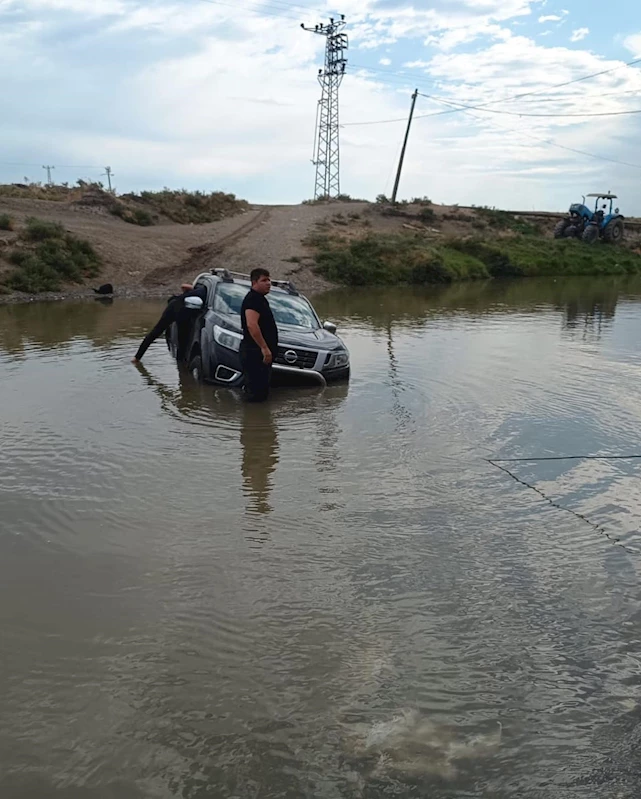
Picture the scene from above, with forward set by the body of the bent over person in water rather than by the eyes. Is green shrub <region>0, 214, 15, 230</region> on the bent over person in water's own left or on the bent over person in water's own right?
on the bent over person in water's own left

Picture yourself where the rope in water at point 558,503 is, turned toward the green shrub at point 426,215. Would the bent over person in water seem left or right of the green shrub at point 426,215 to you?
left

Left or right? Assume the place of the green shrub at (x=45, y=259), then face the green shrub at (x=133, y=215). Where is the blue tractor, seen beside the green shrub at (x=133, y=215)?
right

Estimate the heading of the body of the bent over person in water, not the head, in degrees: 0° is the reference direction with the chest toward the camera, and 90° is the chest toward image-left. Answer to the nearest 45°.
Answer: approximately 270°

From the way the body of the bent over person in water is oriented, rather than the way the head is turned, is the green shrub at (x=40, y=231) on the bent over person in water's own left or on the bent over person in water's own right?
on the bent over person in water's own left
